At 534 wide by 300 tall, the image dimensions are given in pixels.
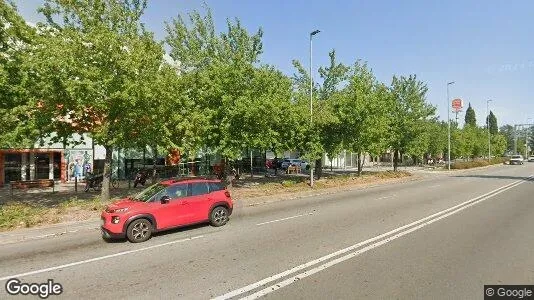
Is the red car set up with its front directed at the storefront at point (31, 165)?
no

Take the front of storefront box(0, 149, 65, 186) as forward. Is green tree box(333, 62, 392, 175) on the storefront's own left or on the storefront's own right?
on the storefront's own left

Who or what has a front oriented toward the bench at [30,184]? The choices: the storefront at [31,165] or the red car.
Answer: the storefront

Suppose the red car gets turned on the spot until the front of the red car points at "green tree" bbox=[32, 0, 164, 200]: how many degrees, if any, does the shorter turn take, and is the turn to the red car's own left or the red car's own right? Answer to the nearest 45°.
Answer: approximately 90° to the red car's own right

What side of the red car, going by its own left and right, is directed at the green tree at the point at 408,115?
back

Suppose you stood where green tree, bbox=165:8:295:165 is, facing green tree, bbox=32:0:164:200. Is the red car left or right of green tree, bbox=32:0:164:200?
left

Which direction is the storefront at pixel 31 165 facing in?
toward the camera

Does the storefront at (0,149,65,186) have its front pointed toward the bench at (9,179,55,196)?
yes

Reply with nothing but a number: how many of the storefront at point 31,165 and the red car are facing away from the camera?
0

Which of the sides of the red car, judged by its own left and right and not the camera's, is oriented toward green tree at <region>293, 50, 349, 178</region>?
back

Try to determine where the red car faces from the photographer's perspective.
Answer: facing the viewer and to the left of the viewer

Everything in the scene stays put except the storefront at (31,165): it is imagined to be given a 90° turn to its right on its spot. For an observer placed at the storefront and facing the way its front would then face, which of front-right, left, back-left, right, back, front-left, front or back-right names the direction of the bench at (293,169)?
back

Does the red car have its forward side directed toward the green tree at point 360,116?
no
